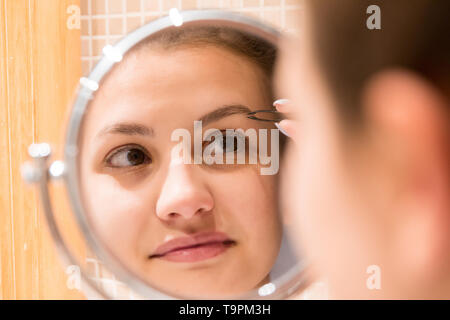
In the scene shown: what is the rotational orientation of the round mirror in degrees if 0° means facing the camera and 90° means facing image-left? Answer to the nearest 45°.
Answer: approximately 0°
